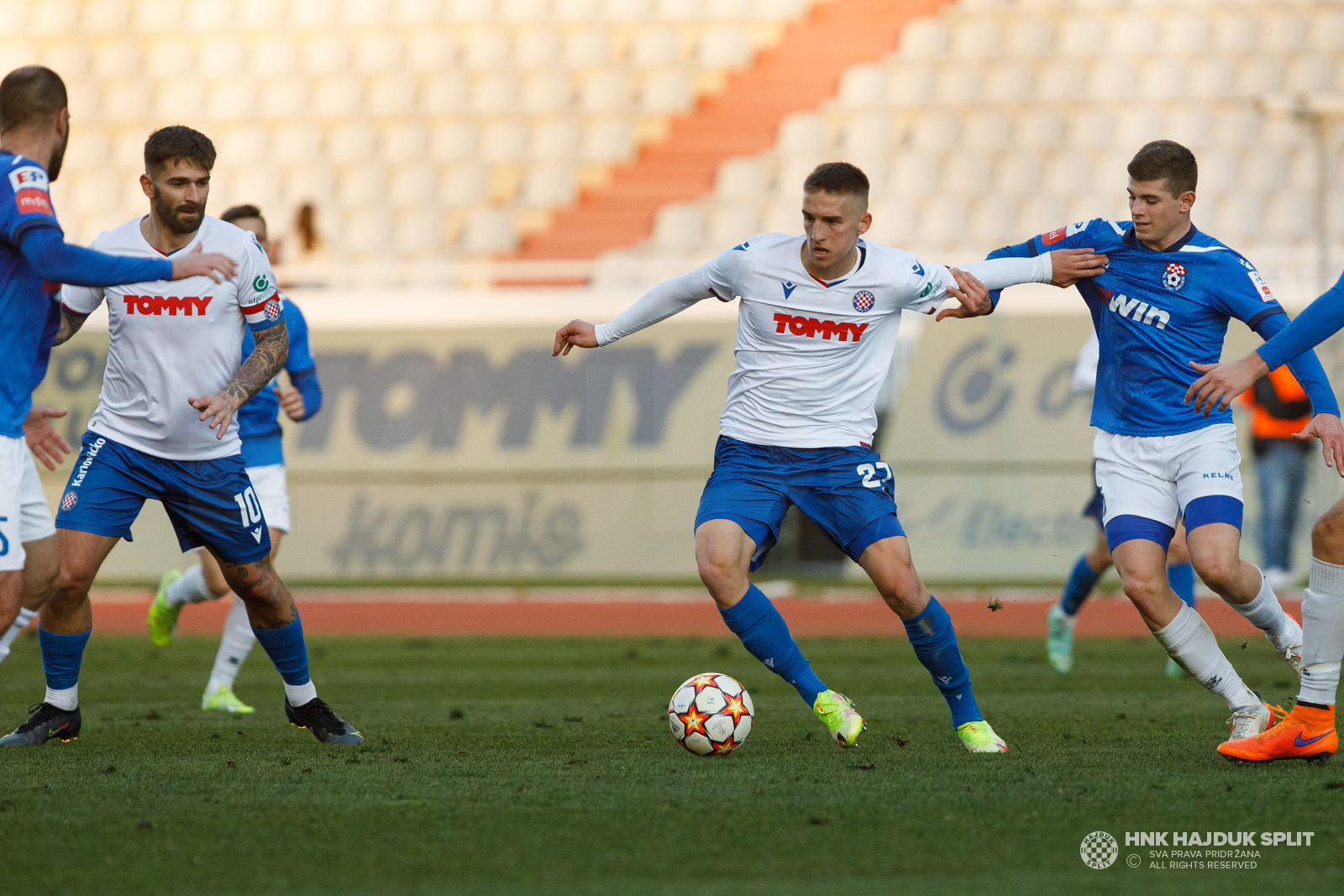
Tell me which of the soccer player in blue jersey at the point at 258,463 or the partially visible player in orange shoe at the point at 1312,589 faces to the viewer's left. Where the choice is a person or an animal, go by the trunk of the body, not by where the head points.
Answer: the partially visible player in orange shoe

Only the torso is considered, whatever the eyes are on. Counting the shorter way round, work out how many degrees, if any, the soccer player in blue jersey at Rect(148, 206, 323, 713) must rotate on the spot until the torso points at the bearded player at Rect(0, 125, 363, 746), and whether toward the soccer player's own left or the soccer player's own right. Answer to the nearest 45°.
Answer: approximately 45° to the soccer player's own right

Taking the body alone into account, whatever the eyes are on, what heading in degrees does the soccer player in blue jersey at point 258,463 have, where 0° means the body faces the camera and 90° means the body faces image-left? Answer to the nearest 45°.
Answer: approximately 315°

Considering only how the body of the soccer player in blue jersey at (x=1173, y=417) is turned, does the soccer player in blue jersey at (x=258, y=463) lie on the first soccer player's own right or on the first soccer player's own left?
on the first soccer player's own right

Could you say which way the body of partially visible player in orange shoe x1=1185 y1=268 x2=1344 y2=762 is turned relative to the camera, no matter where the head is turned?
to the viewer's left

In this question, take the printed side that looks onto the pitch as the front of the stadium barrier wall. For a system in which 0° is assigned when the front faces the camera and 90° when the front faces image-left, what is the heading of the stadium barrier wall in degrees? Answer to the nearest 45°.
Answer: approximately 0°

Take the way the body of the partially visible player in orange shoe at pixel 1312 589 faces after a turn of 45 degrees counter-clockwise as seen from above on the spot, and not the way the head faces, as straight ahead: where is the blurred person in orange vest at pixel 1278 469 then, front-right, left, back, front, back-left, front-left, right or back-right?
back-right

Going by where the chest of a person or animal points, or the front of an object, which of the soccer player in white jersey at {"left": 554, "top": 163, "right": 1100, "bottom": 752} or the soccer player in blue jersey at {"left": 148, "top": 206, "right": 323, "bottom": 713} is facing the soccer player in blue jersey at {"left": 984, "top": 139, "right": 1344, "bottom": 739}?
the soccer player in blue jersey at {"left": 148, "top": 206, "right": 323, "bottom": 713}

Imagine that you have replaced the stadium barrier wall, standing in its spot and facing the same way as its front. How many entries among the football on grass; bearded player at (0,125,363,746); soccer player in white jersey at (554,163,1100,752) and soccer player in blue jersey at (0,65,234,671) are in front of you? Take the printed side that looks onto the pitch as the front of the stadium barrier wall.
4
